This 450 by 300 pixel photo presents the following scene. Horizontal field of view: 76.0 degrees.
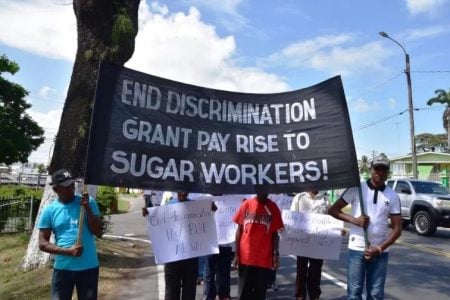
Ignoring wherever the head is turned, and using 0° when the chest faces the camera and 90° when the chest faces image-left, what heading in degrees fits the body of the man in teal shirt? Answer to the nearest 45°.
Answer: approximately 0°

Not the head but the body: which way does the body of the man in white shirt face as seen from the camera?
toward the camera

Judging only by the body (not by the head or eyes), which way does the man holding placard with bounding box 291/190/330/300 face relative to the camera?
toward the camera

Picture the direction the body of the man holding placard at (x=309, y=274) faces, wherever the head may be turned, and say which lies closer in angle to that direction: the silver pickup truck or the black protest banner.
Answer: the black protest banner

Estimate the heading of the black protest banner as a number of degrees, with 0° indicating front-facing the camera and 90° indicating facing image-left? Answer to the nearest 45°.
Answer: approximately 0°
